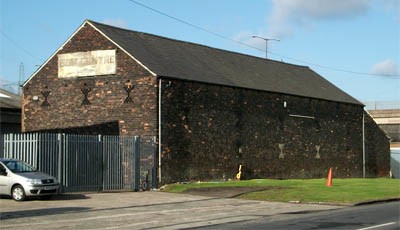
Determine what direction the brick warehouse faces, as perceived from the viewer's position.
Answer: facing the viewer and to the left of the viewer

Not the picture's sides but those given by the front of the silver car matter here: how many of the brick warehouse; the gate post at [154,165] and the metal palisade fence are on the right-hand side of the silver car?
0

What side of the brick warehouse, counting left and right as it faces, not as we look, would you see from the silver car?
front

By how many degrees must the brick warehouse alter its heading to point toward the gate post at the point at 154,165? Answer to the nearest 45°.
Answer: approximately 45° to its left

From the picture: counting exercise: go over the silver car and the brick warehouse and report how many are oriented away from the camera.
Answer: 0

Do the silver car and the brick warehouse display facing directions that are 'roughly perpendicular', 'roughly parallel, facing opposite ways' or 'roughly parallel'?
roughly perpendicular

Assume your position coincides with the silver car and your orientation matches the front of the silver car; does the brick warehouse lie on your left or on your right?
on your left

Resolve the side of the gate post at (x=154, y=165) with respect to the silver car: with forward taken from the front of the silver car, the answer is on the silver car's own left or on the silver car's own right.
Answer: on the silver car's own left

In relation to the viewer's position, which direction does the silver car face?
facing the viewer and to the right of the viewer

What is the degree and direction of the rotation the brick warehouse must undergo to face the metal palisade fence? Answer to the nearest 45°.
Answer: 0° — it already faces it
